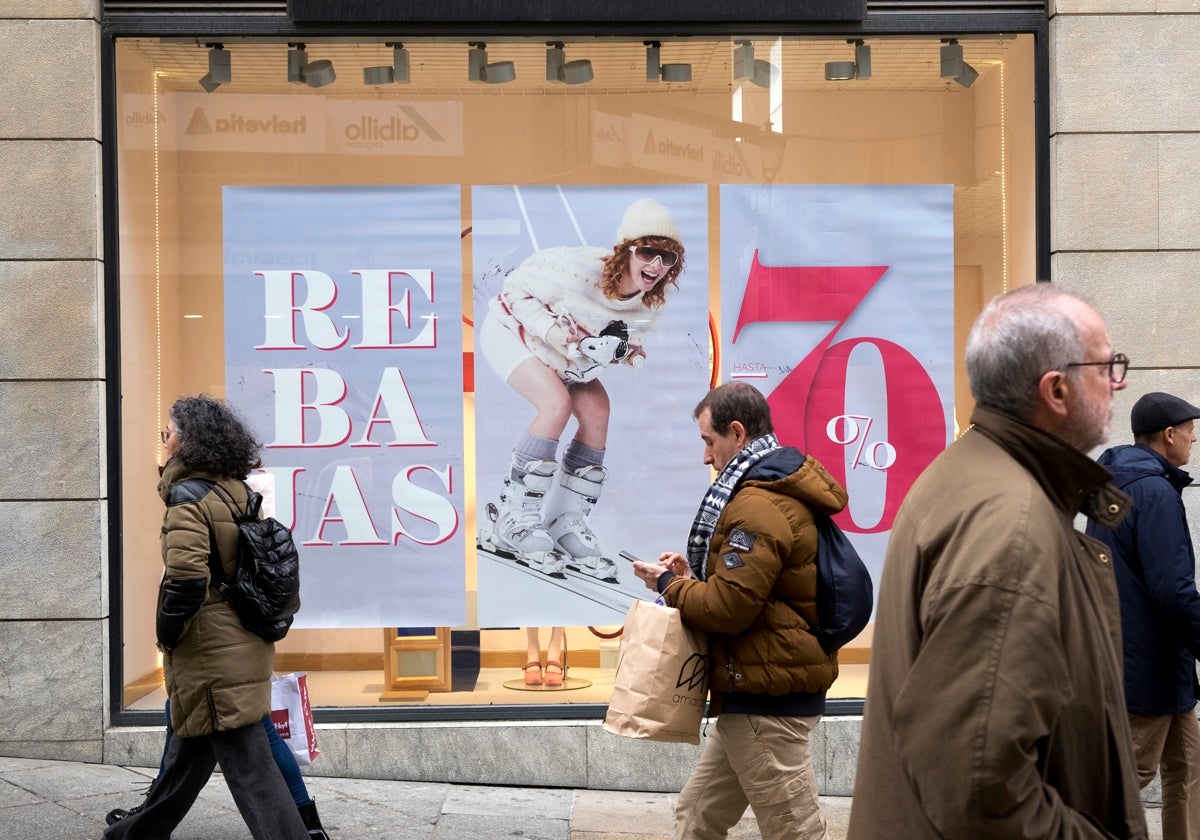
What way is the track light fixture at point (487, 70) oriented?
to the viewer's right

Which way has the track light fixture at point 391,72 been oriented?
to the viewer's left

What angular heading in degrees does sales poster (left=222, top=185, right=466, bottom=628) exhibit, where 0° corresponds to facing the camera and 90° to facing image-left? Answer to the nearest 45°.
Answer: approximately 0°

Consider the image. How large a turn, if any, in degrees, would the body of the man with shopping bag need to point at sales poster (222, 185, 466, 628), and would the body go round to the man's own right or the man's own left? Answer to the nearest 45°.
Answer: approximately 45° to the man's own right

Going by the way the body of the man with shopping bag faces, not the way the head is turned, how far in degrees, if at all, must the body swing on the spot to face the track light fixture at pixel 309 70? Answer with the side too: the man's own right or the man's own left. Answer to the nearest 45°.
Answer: approximately 45° to the man's own right

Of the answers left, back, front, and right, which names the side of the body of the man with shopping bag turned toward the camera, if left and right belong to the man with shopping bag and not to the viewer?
left

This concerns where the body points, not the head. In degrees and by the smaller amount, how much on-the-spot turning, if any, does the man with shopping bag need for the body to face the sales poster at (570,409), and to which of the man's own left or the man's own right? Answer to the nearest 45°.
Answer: approximately 90° to the man's own right

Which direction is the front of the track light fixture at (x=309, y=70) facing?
to the viewer's right

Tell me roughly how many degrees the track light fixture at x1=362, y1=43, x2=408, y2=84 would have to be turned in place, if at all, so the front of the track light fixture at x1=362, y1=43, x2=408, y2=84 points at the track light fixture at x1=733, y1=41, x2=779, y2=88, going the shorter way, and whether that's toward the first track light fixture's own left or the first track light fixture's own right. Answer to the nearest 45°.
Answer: approximately 180°

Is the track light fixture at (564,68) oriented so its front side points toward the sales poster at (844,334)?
yes

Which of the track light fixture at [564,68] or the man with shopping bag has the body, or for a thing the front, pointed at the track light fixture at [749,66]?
the track light fixture at [564,68]
